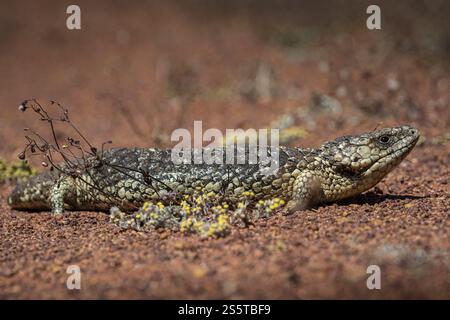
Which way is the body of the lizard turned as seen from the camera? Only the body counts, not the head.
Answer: to the viewer's right

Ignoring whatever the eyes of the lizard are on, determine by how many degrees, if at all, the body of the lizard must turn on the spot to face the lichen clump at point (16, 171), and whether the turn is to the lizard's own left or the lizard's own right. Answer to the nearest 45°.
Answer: approximately 135° to the lizard's own left

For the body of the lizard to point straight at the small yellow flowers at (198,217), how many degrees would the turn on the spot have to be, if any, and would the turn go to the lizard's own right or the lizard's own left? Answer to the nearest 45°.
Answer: approximately 135° to the lizard's own right
